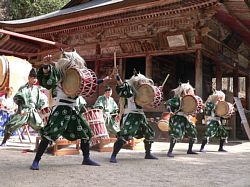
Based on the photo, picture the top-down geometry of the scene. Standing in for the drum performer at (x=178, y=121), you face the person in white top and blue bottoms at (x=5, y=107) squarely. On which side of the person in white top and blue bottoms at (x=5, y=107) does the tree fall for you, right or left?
right

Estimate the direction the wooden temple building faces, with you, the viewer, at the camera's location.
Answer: facing the viewer and to the left of the viewer

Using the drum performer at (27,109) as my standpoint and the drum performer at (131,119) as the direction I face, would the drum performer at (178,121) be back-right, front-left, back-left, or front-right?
front-left

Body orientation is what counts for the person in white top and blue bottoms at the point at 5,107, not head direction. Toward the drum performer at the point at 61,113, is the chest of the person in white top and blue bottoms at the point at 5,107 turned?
yes

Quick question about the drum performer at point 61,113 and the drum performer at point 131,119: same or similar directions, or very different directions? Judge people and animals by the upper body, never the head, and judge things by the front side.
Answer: same or similar directions

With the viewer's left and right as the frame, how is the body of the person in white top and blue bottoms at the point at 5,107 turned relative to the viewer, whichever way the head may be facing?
facing the viewer

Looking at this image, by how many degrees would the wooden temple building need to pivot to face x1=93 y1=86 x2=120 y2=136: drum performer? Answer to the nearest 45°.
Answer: approximately 45° to its left

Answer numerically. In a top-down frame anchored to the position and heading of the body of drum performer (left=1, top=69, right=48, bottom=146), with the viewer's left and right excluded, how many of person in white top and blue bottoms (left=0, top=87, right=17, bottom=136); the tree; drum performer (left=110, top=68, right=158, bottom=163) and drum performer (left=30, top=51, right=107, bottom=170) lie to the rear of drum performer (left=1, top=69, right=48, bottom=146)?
2

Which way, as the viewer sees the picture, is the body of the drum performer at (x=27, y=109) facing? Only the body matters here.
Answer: toward the camera

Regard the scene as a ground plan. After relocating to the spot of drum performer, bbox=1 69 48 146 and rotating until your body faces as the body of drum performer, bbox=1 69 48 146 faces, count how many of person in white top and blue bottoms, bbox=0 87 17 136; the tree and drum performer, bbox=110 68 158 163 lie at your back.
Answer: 2

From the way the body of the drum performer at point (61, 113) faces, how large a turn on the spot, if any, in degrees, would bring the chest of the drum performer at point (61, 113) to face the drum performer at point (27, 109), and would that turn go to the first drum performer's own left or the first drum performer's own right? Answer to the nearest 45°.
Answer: approximately 135° to the first drum performer's own left

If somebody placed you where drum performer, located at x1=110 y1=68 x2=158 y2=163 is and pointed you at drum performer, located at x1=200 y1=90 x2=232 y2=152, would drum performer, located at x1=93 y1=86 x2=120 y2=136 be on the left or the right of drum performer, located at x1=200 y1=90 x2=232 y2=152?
left
